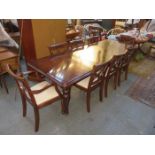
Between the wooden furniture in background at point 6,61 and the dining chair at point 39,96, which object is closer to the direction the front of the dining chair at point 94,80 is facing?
the wooden furniture in background

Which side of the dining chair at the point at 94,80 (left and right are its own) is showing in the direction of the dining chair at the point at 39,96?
left

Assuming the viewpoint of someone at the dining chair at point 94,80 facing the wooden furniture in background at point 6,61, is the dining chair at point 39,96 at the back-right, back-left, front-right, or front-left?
front-left

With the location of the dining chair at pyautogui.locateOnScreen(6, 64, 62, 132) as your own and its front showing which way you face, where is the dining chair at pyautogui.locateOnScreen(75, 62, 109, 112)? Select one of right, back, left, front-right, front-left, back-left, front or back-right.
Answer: front-right

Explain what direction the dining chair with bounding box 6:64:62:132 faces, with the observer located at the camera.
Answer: facing away from the viewer and to the right of the viewer

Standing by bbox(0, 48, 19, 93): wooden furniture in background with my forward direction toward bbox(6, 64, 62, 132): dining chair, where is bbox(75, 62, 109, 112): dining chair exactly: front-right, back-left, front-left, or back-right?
front-left

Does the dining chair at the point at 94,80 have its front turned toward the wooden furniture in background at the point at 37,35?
yes

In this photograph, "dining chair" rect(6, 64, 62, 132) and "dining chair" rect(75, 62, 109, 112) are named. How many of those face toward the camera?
0

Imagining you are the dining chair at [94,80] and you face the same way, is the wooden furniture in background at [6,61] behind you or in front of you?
in front

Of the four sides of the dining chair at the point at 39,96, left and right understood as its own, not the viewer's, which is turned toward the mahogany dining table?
front

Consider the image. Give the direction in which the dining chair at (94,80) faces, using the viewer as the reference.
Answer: facing away from the viewer and to the left of the viewer

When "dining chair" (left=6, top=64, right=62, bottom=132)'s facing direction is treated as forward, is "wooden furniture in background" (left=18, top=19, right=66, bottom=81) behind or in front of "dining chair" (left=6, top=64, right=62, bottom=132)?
in front
